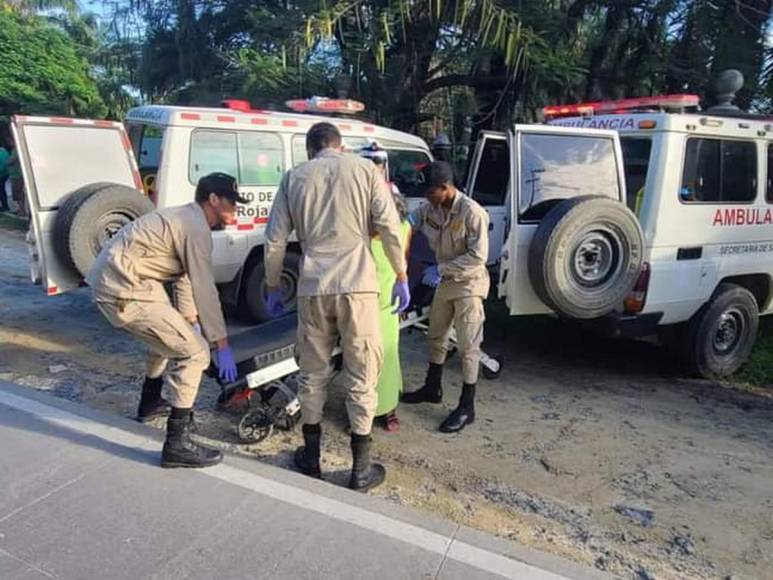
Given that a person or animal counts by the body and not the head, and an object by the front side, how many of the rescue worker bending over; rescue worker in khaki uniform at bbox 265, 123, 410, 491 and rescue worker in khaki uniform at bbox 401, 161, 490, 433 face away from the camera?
1

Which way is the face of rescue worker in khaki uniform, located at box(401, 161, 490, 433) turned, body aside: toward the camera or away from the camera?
toward the camera

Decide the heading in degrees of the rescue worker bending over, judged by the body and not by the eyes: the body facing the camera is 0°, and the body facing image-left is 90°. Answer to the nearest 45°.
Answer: approximately 270°

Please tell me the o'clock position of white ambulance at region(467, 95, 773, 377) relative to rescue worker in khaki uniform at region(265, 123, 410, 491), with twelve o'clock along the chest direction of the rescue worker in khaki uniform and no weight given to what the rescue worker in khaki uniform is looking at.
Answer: The white ambulance is roughly at 2 o'clock from the rescue worker in khaki uniform.

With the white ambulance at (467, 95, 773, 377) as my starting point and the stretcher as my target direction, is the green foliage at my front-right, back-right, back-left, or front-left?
front-right

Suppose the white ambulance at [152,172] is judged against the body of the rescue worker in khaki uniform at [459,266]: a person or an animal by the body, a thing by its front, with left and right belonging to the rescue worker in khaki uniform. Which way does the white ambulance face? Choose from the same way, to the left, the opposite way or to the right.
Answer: the opposite way

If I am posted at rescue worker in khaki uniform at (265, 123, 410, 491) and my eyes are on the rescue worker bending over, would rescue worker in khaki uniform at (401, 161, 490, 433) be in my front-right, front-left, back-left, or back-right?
back-right

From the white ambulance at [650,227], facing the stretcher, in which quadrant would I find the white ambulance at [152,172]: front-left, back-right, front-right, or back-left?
front-right

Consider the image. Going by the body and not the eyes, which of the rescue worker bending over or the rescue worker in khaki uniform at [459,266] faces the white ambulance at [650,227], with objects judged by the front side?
the rescue worker bending over

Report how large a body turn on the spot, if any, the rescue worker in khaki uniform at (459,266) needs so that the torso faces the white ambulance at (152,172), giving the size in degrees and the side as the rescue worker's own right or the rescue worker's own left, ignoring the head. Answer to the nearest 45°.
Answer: approximately 90° to the rescue worker's own right

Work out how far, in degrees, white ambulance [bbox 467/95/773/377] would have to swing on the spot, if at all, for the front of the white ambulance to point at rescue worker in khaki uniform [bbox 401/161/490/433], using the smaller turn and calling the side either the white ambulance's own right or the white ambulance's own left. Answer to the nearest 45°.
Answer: approximately 180°

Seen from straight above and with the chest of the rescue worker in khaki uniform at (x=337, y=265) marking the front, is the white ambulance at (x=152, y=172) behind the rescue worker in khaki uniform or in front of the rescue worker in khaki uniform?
in front

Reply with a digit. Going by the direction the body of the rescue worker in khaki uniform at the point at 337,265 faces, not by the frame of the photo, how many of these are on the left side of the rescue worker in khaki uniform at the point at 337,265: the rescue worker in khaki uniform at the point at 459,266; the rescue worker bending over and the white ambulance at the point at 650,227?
1

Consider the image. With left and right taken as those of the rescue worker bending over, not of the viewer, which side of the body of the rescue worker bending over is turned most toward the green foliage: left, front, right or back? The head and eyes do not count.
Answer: left

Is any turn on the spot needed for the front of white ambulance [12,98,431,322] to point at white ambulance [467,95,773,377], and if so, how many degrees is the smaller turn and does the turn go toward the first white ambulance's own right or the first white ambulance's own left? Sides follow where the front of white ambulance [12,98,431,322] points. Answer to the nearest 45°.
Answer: approximately 90° to the first white ambulance's own right

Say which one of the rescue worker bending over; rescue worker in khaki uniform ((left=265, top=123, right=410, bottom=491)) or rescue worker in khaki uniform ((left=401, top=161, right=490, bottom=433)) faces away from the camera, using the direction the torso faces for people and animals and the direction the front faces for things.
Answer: rescue worker in khaki uniform ((left=265, top=123, right=410, bottom=491))
